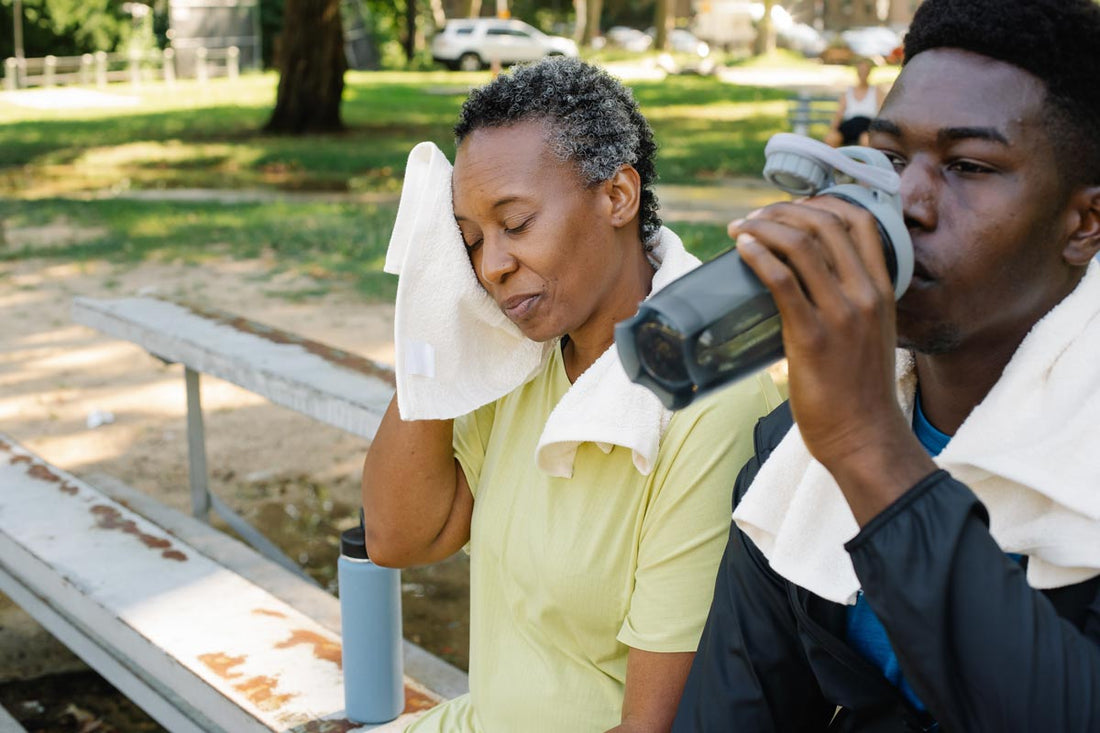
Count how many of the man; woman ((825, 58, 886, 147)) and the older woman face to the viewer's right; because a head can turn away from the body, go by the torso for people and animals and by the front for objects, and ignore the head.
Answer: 0

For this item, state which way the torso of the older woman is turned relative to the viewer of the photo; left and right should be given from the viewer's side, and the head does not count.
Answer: facing the viewer and to the left of the viewer

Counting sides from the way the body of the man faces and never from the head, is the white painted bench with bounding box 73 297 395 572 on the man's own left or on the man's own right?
on the man's own right

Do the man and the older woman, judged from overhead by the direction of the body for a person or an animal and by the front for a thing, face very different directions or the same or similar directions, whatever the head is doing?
same or similar directions

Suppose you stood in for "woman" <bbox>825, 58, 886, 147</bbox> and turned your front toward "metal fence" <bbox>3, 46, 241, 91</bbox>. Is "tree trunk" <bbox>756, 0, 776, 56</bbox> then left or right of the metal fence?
right

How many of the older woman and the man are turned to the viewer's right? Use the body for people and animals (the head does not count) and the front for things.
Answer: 0

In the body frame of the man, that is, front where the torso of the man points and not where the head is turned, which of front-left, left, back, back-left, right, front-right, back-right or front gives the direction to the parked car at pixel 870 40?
back-right

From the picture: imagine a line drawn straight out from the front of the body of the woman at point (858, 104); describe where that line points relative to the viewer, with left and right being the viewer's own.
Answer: facing the viewer

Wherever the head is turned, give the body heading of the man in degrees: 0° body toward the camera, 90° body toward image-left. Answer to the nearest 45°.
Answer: approximately 45°

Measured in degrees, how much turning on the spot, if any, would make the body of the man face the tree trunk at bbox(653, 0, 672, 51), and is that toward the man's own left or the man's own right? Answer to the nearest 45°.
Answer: approximately 135° to the man's own right

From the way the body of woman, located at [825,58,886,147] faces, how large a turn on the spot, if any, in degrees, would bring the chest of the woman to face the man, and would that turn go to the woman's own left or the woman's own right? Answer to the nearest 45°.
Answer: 0° — they already face them

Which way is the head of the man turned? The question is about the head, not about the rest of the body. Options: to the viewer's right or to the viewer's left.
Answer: to the viewer's left

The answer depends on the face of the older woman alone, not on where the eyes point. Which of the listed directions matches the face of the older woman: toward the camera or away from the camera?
toward the camera
